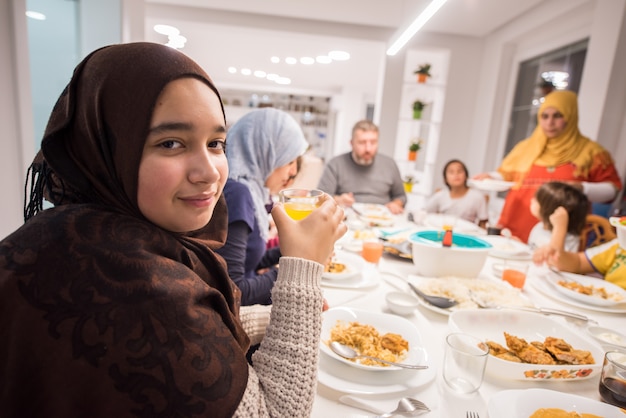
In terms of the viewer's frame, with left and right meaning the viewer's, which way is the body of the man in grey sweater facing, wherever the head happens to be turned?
facing the viewer

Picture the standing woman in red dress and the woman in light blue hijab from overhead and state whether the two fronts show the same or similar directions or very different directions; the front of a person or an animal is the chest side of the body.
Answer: very different directions

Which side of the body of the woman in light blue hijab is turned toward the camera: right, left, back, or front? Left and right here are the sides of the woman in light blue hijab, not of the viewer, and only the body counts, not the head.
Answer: right

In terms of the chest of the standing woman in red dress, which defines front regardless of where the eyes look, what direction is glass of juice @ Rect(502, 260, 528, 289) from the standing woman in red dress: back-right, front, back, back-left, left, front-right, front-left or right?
front-left

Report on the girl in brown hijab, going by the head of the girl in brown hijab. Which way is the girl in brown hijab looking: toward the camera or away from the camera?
toward the camera

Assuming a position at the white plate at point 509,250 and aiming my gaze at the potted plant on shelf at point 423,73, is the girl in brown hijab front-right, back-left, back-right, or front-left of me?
back-left

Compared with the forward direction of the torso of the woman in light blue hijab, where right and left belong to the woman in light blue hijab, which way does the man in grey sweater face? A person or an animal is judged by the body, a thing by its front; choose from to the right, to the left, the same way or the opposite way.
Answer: to the right

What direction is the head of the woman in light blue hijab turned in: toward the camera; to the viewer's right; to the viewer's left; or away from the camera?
to the viewer's right

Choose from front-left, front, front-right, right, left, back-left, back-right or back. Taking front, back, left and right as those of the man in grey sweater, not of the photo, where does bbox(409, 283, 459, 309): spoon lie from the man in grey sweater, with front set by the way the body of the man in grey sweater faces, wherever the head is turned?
front

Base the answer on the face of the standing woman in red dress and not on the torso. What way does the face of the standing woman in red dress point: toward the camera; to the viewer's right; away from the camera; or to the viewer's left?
toward the camera

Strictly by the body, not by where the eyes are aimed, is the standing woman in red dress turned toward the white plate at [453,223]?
yes

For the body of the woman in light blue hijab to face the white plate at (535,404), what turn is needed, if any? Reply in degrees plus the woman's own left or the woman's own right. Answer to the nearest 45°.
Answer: approximately 45° to the woman's own right

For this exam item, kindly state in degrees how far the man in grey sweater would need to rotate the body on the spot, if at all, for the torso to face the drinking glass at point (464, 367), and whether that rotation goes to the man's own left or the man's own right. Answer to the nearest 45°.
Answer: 0° — they already face it

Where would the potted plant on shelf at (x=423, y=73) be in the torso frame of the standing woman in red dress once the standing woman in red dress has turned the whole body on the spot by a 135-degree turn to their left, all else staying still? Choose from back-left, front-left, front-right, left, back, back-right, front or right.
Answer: back-left

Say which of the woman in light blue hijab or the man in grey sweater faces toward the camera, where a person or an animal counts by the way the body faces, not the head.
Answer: the man in grey sweater

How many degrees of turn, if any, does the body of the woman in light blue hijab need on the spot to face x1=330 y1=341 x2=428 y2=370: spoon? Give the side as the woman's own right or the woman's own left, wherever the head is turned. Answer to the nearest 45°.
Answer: approximately 90° to the woman's own right

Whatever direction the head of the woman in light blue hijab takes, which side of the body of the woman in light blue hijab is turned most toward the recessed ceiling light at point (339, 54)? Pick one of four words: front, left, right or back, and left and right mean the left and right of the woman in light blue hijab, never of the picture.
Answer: left

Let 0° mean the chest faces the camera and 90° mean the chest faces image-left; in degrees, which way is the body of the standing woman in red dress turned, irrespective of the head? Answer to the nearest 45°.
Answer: approximately 45°

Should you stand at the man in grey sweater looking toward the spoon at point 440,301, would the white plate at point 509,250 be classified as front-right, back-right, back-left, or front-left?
front-left
